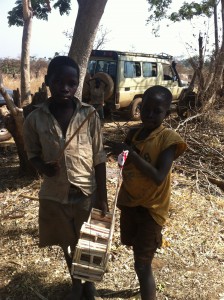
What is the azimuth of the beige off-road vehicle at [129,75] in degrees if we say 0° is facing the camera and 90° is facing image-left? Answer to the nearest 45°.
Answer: approximately 225°

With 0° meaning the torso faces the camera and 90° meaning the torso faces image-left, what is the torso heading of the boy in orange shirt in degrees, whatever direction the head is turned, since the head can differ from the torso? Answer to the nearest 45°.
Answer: approximately 45°

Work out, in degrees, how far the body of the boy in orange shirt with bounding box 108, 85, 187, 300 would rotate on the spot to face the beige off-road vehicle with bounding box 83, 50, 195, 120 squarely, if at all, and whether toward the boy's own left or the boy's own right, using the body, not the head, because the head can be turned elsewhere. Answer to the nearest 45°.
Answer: approximately 135° to the boy's own right

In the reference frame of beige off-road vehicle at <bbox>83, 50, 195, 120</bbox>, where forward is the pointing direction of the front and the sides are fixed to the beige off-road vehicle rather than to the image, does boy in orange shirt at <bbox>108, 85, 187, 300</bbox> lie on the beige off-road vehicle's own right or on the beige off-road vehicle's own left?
on the beige off-road vehicle's own right

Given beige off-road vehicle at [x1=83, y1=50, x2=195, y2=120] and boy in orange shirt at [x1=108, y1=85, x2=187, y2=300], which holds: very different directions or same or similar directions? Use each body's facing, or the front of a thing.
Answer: very different directions
